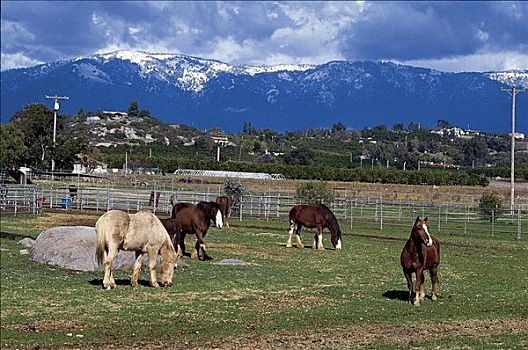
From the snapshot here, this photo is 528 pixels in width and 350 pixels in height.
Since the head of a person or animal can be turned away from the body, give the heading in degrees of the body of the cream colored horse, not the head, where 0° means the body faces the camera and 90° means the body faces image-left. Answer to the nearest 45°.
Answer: approximately 270°

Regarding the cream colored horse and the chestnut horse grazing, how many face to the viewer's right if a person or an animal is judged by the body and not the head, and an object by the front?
2

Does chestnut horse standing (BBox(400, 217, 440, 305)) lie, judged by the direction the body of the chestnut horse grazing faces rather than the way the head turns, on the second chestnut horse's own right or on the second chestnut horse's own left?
on the second chestnut horse's own right

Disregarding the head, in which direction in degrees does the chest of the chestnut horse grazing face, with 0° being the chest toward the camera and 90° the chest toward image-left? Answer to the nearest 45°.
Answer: approximately 270°

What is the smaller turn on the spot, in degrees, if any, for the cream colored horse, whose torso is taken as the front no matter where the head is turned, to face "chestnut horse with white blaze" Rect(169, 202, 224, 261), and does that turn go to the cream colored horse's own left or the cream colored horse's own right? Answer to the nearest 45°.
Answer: approximately 90° to the cream colored horse's own left

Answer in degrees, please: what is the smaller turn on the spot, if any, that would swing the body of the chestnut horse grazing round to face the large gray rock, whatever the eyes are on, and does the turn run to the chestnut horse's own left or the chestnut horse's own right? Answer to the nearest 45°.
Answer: approximately 135° to the chestnut horse's own right
